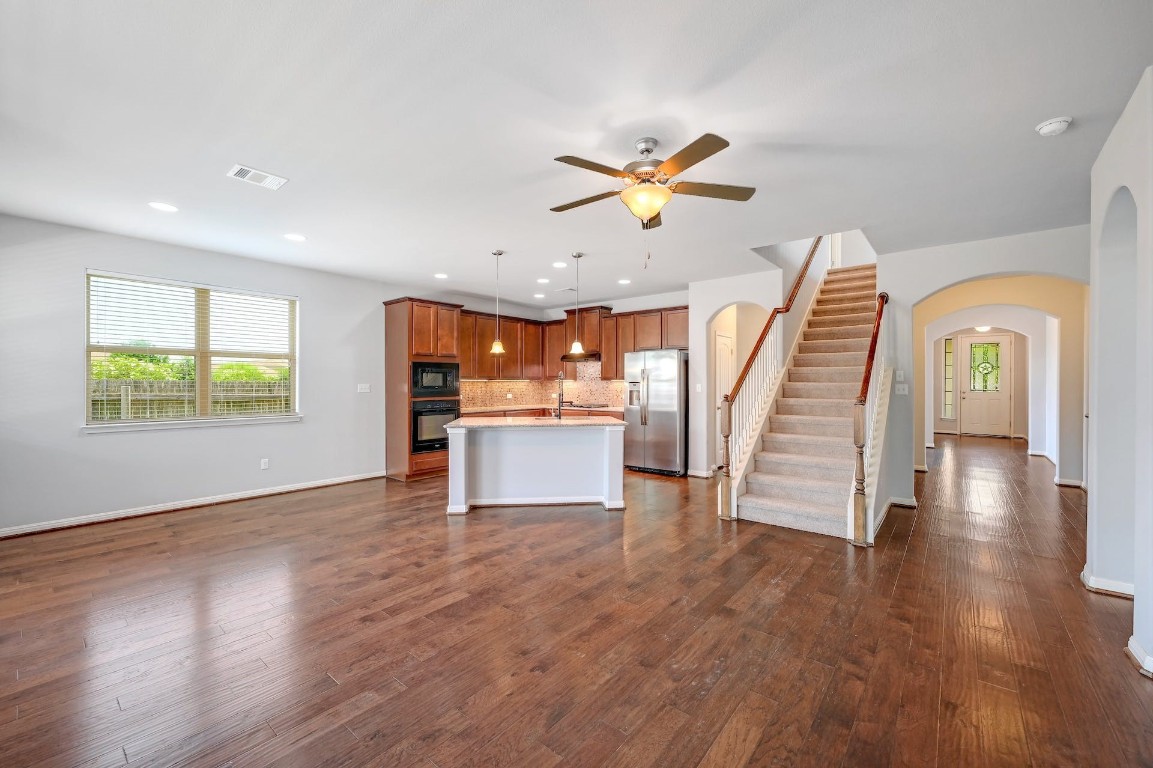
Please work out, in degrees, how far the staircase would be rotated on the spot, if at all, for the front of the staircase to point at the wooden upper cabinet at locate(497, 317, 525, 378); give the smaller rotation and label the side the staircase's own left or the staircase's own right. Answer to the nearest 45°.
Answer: approximately 90° to the staircase's own right

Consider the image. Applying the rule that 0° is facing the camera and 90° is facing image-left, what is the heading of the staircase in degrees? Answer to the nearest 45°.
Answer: approximately 0°

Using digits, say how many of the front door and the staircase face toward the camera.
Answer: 2

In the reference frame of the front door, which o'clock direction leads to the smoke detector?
The smoke detector is roughly at 12 o'clock from the front door.

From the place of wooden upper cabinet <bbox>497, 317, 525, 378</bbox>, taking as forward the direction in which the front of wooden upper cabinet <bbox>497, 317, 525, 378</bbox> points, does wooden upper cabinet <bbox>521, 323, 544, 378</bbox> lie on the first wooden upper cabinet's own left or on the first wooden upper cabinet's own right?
on the first wooden upper cabinet's own left

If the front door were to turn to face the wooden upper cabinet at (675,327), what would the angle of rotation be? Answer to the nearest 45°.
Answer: approximately 45° to its right
